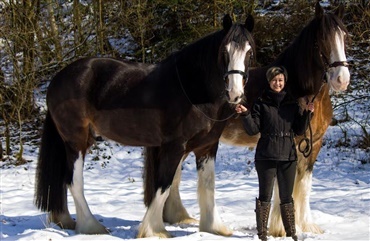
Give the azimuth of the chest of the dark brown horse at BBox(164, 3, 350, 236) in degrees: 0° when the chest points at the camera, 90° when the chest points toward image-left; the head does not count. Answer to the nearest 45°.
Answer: approximately 315°

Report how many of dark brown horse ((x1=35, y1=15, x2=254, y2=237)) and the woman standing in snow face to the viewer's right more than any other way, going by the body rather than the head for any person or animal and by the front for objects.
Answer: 1

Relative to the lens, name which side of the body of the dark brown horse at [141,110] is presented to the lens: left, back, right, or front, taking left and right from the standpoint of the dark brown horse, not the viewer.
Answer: right

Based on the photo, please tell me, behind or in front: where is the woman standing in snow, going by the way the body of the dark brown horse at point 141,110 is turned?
in front

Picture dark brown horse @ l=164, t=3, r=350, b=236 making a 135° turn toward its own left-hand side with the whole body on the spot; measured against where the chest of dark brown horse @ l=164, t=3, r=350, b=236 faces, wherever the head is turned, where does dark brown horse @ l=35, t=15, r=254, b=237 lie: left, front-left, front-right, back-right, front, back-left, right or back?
left

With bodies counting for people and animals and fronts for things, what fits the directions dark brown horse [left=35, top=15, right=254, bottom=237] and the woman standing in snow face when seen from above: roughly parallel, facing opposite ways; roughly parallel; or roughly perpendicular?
roughly perpendicular
